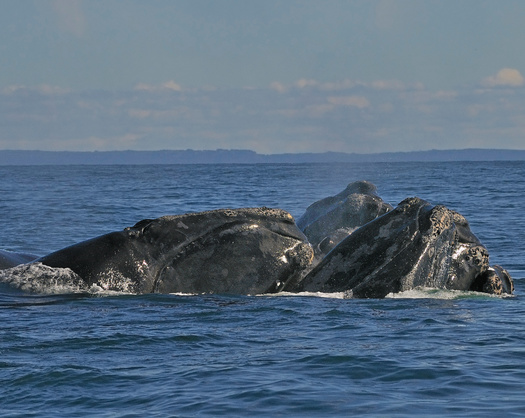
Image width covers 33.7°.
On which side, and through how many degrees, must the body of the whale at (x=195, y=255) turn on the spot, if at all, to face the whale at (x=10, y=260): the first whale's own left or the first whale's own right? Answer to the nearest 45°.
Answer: approximately 135° to the first whale's own left

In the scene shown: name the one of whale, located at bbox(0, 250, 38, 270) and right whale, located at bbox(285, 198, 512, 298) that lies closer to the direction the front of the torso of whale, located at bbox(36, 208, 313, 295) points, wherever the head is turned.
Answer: the right whale

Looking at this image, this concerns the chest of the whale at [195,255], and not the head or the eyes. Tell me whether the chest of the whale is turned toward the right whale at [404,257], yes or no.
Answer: yes

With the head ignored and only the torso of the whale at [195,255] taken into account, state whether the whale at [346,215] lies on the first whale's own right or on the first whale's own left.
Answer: on the first whale's own left

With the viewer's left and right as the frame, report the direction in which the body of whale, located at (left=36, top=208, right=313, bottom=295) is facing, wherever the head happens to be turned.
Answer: facing to the right of the viewer
